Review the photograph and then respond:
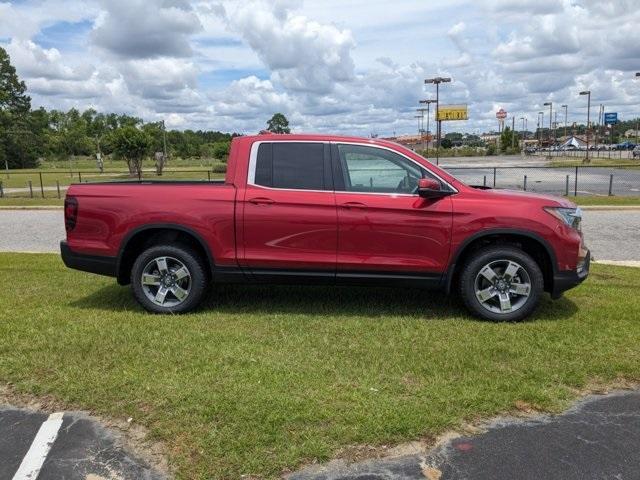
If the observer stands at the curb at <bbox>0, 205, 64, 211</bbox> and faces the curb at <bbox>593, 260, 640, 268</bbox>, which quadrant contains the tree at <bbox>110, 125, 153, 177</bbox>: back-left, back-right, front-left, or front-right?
back-left

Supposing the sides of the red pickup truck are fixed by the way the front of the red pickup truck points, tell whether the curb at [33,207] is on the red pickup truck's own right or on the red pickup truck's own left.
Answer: on the red pickup truck's own left

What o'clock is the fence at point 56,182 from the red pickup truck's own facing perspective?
The fence is roughly at 8 o'clock from the red pickup truck.

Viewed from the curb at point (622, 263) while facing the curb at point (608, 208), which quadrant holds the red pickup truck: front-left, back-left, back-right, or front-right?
back-left

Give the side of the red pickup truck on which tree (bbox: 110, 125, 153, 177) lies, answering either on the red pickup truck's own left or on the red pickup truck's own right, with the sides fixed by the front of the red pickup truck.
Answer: on the red pickup truck's own left

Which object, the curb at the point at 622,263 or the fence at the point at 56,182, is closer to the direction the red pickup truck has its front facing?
the curb

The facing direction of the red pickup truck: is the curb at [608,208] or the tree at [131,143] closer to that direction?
the curb

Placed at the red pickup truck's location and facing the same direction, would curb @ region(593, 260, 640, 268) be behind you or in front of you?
in front

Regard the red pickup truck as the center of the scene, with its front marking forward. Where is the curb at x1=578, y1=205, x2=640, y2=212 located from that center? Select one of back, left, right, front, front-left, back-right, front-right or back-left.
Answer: front-left

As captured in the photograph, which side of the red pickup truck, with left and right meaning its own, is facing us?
right
